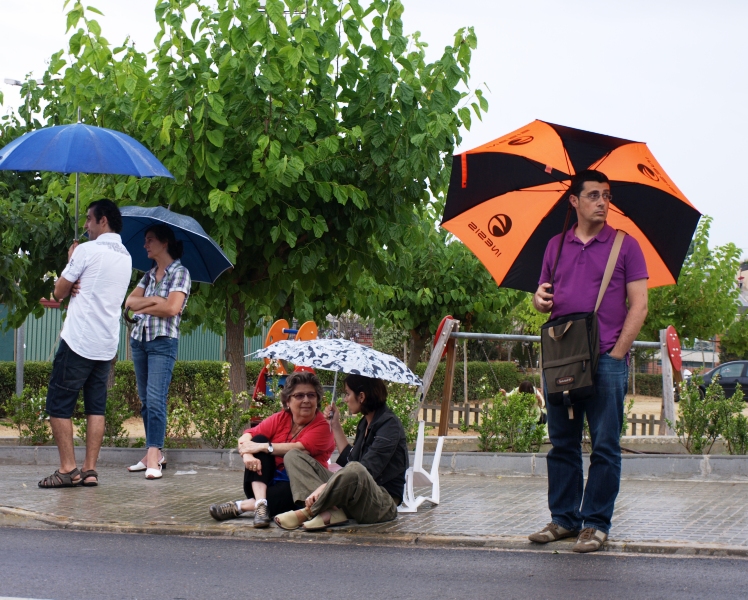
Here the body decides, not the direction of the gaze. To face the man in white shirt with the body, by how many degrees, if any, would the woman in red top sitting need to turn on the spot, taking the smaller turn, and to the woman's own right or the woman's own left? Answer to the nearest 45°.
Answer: approximately 90° to the woman's own right

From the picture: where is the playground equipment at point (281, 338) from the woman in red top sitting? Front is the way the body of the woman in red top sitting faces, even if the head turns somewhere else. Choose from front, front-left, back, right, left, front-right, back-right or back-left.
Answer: back-right

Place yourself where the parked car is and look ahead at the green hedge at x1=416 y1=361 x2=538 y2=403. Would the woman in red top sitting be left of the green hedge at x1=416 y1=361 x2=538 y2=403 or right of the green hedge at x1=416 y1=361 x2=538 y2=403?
left

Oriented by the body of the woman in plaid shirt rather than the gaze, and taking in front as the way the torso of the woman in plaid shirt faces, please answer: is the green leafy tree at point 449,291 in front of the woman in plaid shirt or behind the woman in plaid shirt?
behind

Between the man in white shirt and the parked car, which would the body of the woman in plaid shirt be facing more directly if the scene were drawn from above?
the man in white shirt

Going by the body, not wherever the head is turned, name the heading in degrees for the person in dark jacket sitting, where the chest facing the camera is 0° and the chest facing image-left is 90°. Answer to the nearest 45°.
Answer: approximately 45°

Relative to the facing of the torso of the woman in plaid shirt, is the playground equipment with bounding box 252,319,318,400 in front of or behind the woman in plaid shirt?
behind
